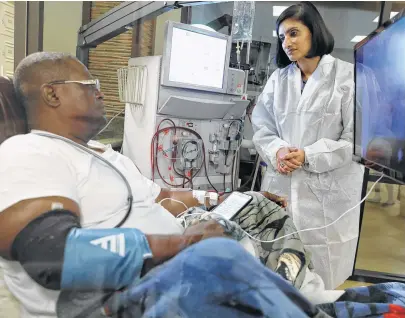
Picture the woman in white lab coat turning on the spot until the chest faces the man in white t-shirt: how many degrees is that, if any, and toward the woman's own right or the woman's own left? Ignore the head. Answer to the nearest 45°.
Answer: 0° — they already face them

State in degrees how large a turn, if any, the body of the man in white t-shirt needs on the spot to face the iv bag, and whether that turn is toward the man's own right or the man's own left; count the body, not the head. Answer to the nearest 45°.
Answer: approximately 45° to the man's own left

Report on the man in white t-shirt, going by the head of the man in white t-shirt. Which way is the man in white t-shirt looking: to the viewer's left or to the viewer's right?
to the viewer's right

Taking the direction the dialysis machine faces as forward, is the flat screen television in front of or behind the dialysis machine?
in front

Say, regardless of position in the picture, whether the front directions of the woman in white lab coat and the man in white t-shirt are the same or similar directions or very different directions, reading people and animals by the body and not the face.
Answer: very different directions

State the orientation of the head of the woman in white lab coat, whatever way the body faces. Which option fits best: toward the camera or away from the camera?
toward the camera

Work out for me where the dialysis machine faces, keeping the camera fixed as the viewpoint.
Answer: facing the viewer and to the right of the viewer

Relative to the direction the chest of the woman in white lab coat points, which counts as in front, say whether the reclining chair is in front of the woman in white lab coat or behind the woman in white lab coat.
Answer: in front

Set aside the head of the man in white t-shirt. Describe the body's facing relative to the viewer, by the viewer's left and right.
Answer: facing to the right of the viewer

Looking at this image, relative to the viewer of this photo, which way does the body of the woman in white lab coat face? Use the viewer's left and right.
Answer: facing the viewer and to the left of the viewer

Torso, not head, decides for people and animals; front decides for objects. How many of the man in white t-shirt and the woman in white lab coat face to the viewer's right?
1

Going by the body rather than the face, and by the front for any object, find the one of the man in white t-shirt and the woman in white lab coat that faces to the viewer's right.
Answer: the man in white t-shirt

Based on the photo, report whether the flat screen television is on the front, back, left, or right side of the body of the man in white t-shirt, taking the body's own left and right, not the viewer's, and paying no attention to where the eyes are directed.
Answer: front
